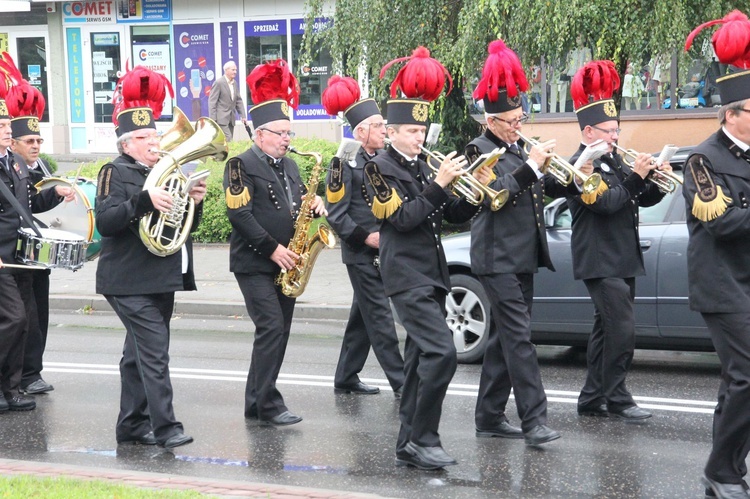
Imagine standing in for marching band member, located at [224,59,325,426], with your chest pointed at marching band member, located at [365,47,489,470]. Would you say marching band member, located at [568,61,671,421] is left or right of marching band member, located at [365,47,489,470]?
left

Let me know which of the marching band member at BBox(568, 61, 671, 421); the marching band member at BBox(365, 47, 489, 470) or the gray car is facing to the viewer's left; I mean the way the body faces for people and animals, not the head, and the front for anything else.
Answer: the gray car

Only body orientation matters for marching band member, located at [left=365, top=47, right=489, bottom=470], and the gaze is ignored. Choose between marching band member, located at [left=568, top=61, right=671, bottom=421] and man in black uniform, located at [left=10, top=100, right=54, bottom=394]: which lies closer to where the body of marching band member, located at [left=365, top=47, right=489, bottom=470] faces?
the marching band member

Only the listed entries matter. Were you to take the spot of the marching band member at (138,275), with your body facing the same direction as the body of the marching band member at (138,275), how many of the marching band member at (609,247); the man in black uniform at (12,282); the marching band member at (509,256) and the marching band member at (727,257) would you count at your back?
1

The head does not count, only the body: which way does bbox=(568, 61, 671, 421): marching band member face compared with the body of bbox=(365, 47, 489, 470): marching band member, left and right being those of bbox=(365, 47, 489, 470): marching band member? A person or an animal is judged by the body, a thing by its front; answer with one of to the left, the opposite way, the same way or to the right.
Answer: the same way

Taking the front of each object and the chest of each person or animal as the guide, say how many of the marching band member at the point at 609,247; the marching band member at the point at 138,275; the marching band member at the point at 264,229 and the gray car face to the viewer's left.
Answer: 1

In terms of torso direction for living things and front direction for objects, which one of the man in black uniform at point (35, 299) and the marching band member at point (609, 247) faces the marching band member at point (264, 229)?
the man in black uniform

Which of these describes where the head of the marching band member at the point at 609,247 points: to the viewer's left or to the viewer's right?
to the viewer's right

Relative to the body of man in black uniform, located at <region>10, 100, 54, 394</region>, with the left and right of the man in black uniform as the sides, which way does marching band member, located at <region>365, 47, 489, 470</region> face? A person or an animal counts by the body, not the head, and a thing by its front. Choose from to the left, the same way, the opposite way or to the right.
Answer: the same way

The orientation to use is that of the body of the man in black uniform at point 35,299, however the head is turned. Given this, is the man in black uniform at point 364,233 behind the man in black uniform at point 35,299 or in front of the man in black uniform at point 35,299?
in front

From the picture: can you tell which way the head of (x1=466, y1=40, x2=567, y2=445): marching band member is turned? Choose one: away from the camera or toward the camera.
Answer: toward the camera

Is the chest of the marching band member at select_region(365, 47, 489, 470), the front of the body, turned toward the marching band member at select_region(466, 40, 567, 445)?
no

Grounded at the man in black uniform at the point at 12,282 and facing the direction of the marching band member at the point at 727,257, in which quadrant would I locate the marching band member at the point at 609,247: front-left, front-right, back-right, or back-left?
front-left

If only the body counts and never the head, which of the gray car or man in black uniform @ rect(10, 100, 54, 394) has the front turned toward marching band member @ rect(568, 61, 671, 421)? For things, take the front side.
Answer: the man in black uniform

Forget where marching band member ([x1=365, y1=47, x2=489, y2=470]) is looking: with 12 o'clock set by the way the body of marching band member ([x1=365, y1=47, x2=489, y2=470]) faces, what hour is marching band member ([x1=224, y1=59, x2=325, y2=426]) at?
marching band member ([x1=224, y1=59, x2=325, y2=426]) is roughly at 6 o'clock from marching band member ([x1=365, y1=47, x2=489, y2=470]).

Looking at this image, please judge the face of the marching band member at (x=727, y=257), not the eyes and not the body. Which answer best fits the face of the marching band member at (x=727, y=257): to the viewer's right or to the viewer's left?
to the viewer's right

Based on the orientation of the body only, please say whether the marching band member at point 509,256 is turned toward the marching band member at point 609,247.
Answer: no

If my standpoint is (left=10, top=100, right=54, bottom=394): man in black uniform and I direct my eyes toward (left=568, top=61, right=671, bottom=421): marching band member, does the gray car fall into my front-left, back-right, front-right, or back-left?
front-left

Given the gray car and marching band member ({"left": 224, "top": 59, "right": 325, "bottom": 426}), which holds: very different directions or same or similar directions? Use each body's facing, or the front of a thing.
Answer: very different directions

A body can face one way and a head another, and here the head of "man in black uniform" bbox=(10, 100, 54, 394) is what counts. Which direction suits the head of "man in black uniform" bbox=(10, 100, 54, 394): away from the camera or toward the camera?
toward the camera

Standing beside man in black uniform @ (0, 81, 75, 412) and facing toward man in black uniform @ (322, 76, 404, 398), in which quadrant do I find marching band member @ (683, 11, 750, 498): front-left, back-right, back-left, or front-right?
front-right

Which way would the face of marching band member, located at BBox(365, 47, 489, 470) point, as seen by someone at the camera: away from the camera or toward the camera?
toward the camera

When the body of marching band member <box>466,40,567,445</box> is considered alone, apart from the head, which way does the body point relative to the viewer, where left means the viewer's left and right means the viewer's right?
facing the viewer and to the right of the viewer

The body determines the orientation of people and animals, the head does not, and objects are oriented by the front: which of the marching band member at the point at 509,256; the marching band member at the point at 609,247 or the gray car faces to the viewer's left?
the gray car
